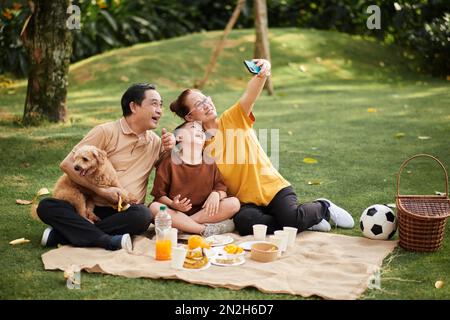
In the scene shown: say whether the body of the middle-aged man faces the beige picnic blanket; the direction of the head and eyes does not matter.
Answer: yes

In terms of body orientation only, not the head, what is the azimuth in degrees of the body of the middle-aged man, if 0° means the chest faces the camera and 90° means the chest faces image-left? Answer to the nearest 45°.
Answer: approximately 315°

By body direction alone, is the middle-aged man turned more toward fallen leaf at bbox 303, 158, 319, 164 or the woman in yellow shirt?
the woman in yellow shirt

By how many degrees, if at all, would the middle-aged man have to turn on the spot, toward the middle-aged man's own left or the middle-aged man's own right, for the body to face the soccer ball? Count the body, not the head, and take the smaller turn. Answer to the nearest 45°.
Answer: approximately 45° to the middle-aged man's own left

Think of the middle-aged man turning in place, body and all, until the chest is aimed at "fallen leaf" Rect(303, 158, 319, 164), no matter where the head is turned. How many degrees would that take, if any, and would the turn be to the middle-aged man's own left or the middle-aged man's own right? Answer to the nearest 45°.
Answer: approximately 90° to the middle-aged man's own left

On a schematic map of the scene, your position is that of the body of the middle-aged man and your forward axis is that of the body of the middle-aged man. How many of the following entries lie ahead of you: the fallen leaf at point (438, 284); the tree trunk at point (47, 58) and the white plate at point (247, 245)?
2

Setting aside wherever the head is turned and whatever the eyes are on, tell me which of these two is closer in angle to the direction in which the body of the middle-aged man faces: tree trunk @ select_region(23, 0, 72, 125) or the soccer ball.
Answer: the soccer ball

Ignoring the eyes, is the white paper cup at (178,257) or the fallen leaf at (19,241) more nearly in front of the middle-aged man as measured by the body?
the white paper cup

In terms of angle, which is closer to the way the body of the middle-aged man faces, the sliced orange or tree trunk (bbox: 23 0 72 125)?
the sliced orange

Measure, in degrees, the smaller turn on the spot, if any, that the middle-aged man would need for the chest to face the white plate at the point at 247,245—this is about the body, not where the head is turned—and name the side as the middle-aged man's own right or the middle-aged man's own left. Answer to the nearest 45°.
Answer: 0° — they already face it

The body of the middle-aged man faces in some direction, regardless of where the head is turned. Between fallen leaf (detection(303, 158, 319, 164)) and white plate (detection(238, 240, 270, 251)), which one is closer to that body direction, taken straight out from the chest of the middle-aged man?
the white plate
